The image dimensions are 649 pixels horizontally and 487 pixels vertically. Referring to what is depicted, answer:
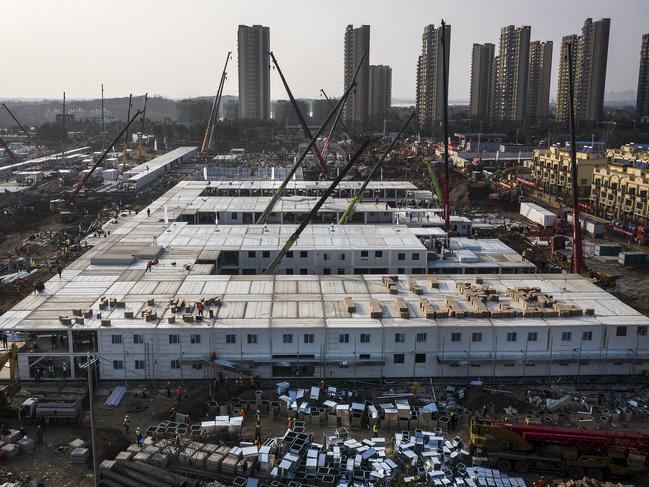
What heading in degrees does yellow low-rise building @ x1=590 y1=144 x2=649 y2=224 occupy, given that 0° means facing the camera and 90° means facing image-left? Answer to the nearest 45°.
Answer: approximately 45°

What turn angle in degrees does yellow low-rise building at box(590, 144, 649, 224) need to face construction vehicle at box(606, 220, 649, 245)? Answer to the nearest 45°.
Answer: approximately 45° to its left

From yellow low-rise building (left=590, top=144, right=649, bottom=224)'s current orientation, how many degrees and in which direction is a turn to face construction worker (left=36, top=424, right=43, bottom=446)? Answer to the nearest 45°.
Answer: approximately 45° to its left

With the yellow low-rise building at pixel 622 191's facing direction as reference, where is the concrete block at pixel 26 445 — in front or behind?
in front

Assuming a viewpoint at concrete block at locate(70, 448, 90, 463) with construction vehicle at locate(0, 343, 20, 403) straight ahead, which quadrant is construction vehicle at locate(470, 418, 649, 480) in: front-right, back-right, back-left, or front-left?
back-right

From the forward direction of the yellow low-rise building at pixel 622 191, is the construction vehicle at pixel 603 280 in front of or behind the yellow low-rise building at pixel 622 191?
in front

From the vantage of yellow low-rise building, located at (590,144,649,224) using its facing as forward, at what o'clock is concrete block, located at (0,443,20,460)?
The concrete block is roughly at 11 o'clock from the yellow low-rise building.

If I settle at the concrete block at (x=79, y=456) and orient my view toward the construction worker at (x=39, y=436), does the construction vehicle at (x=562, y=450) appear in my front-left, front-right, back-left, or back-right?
back-right

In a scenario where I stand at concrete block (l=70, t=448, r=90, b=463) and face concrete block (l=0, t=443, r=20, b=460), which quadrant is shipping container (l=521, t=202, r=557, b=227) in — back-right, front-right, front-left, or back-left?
back-right

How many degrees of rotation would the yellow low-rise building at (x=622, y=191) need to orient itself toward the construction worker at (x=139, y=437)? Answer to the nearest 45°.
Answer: approximately 45° to its left

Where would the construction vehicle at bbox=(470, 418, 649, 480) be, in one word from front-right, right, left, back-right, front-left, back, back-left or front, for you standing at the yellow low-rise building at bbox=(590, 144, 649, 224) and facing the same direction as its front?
front-left

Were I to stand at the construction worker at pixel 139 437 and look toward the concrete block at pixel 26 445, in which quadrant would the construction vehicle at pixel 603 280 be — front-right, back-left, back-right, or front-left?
back-right

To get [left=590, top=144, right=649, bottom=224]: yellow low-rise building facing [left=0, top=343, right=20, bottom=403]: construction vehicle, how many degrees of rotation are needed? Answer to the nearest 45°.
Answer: approximately 45° to its left

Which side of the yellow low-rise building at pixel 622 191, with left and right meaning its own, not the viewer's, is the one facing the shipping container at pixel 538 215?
front
